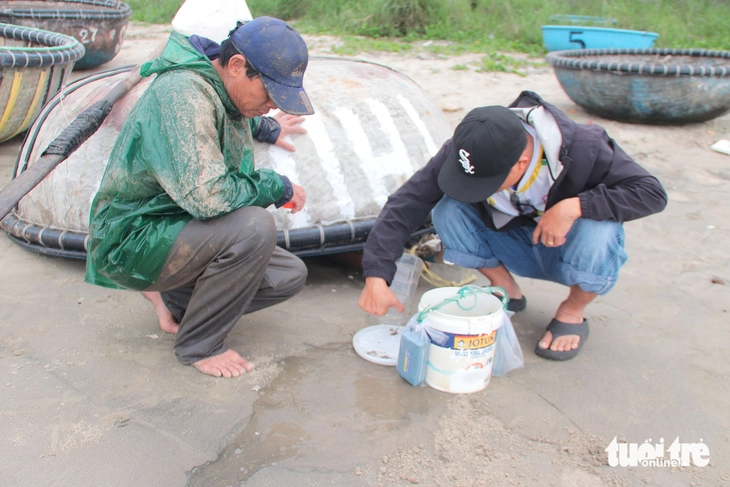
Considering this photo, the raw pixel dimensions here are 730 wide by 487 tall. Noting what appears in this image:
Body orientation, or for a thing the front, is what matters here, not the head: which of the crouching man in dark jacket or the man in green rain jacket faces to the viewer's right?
the man in green rain jacket

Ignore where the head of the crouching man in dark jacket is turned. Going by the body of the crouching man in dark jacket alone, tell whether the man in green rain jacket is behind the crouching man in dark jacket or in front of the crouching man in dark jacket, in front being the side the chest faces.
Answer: in front

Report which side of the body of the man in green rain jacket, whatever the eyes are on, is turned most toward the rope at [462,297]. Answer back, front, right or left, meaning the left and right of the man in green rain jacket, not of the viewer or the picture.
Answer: front

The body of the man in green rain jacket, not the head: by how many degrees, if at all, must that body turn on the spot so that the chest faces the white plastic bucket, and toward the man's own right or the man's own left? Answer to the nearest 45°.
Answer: approximately 45° to the man's own right

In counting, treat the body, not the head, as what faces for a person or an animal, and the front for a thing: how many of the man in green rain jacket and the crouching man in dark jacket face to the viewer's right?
1

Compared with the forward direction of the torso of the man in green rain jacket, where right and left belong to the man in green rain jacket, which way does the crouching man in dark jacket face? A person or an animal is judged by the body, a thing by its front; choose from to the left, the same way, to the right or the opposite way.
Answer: the opposite way

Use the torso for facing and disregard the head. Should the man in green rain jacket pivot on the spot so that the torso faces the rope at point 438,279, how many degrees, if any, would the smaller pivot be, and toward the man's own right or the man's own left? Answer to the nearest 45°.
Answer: approximately 45° to the man's own left

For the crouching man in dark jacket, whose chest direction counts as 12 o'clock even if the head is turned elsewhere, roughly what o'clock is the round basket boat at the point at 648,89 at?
The round basket boat is roughly at 5 o'clock from the crouching man in dark jacket.

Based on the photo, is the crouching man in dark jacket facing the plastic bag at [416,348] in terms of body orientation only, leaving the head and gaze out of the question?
yes

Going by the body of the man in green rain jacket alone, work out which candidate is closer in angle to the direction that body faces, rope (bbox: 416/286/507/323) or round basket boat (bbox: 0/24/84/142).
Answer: the rope

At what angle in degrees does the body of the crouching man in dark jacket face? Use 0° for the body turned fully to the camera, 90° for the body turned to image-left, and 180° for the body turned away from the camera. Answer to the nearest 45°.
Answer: approximately 45°

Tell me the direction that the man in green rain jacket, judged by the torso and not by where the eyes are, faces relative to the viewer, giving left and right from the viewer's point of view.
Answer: facing to the right of the viewer

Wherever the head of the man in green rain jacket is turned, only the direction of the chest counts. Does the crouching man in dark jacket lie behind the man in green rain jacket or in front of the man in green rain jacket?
in front
